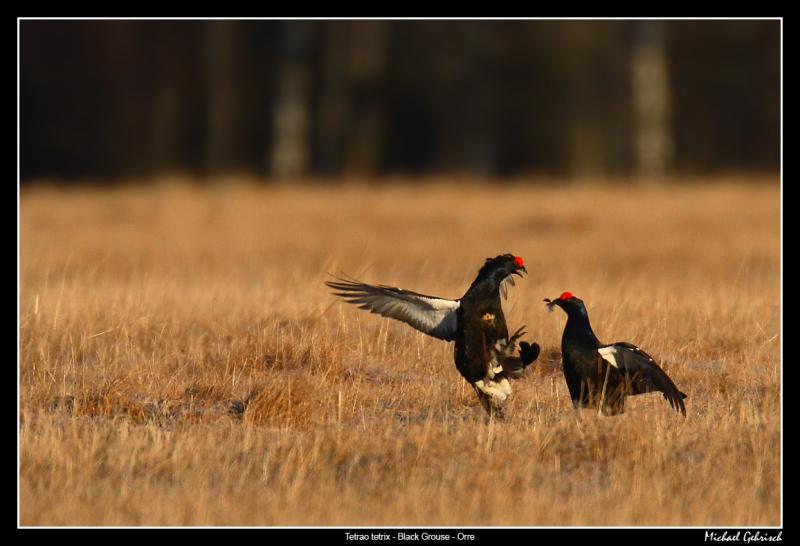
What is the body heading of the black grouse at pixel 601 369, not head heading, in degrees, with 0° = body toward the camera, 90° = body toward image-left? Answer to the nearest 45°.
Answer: approximately 90°
